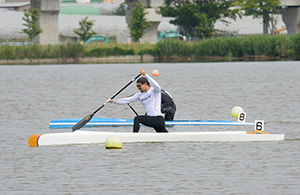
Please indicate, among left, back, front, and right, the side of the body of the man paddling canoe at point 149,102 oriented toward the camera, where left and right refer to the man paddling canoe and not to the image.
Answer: left

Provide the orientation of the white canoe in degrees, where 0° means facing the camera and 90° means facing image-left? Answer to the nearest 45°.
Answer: approximately 90°

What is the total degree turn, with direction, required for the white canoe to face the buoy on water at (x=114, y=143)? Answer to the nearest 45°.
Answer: approximately 45° to its left
